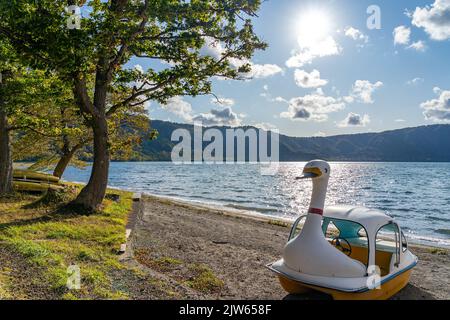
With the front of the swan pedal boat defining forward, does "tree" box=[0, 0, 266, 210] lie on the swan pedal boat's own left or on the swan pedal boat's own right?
on the swan pedal boat's own right

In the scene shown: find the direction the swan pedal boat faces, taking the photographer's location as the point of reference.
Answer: facing the viewer and to the left of the viewer
